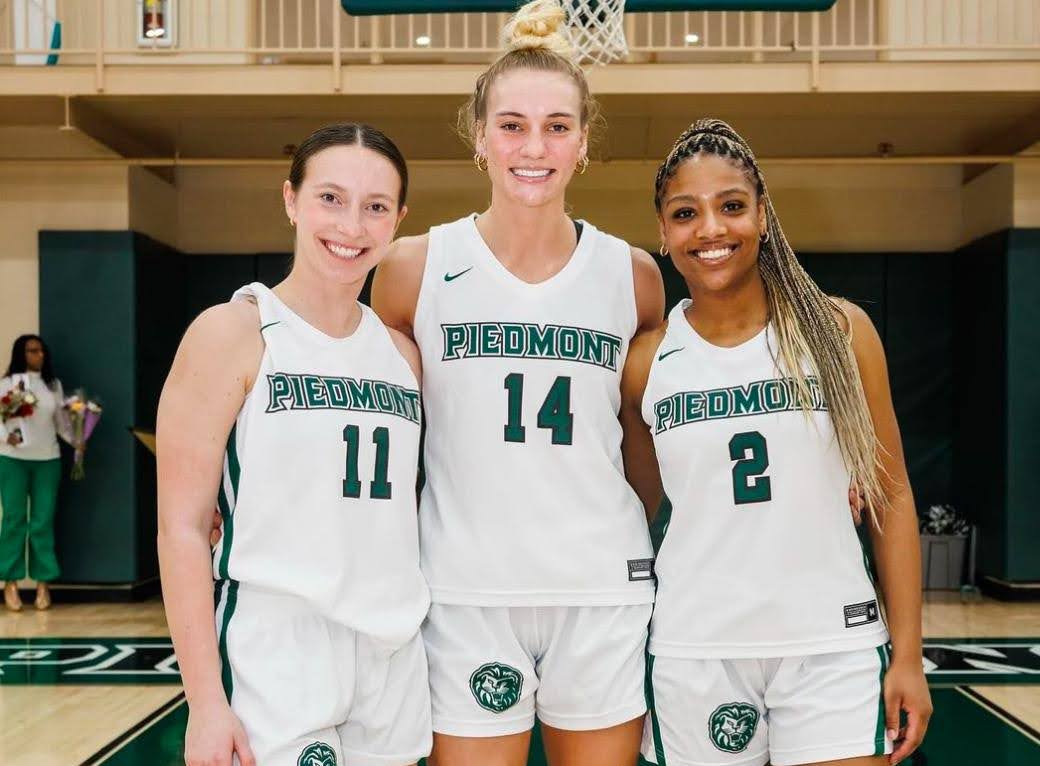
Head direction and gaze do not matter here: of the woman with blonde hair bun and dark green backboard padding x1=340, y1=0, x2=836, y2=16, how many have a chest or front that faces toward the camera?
2

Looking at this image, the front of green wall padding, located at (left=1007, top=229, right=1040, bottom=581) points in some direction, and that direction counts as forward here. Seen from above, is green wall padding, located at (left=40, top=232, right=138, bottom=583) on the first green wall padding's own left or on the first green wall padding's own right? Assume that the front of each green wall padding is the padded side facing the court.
on the first green wall padding's own right

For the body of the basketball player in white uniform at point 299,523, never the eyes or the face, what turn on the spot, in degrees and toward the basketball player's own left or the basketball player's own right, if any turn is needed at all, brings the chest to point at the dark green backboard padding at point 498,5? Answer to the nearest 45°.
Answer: approximately 135° to the basketball player's own left

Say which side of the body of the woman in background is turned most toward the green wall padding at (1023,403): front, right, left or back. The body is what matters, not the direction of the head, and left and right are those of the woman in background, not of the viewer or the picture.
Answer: left

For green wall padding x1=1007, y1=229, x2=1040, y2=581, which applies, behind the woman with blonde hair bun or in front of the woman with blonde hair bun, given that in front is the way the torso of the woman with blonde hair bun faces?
behind

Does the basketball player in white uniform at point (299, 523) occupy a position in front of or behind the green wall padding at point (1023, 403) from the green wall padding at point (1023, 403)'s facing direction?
in front

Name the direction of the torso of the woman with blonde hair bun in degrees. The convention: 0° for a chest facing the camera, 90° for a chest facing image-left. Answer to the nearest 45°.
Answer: approximately 0°
